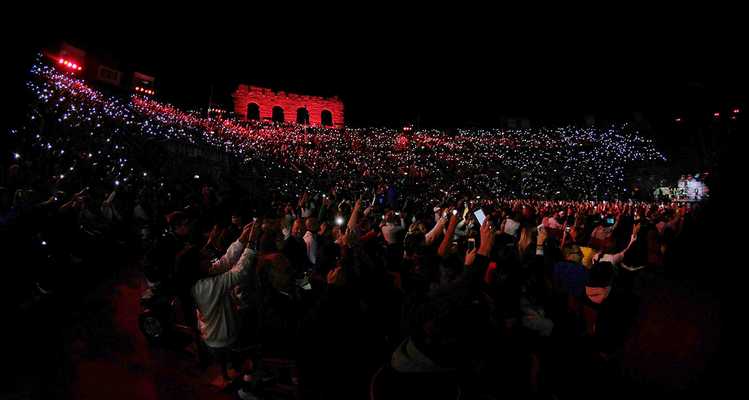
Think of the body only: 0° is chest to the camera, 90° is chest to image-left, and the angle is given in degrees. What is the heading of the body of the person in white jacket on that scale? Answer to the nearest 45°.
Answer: approximately 225°

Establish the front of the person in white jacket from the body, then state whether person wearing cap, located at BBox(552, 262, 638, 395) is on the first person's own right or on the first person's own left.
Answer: on the first person's own right
